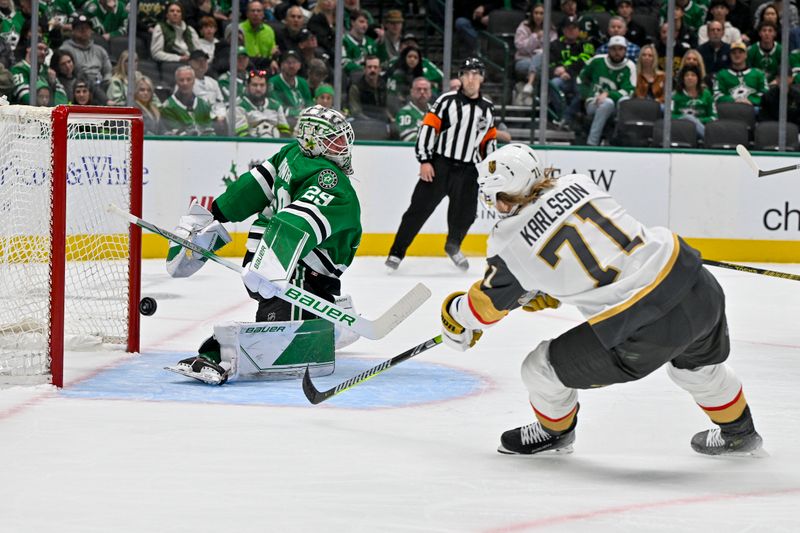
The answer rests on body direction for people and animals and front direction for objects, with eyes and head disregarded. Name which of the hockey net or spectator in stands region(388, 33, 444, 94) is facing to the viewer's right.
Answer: the hockey net

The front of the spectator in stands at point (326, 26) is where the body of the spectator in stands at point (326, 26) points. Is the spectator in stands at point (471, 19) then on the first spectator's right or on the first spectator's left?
on the first spectator's left

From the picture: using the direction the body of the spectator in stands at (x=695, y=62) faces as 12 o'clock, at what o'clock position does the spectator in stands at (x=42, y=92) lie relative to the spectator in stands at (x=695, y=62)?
the spectator in stands at (x=42, y=92) is roughly at 2 o'clock from the spectator in stands at (x=695, y=62).

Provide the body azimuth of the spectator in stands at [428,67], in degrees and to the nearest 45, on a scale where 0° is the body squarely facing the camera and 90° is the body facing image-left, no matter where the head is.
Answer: approximately 0°

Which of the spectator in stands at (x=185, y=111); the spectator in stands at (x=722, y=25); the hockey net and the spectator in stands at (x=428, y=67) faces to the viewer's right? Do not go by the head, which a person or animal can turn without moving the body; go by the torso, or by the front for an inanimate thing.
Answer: the hockey net

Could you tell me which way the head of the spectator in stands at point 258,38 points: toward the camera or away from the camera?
toward the camera

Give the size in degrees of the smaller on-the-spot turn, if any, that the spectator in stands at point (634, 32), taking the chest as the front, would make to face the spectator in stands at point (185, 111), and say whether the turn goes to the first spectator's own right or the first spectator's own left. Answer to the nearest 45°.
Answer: approximately 45° to the first spectator's own right

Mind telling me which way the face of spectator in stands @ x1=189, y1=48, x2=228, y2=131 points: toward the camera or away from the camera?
toward the camera

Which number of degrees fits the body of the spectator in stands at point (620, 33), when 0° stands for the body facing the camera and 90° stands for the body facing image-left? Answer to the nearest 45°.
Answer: approximately 0°

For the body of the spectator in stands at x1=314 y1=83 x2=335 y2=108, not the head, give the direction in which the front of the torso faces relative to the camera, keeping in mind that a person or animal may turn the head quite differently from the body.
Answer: toward the camera

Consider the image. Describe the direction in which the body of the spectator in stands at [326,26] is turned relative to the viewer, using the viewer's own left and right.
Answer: facing the viewer

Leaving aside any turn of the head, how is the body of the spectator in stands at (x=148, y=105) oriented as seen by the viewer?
toward the camera

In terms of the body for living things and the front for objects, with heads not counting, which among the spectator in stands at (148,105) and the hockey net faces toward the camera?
the spectator in stands
